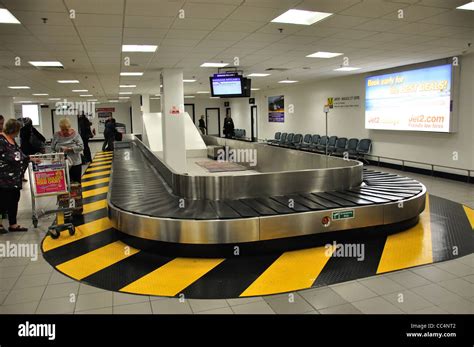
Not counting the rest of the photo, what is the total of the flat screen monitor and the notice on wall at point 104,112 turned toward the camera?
2

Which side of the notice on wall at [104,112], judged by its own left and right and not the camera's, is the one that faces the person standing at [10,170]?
front

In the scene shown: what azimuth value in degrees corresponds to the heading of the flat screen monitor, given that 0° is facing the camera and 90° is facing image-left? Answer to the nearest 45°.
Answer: approximately 0°

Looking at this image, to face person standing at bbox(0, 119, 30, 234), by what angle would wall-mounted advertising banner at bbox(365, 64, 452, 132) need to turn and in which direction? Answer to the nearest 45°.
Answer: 0° — it already faces them

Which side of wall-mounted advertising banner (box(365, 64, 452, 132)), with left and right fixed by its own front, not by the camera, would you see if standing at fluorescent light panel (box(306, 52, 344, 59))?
front

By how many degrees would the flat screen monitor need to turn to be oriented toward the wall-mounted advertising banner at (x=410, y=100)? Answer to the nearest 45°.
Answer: approximately 90° to its left

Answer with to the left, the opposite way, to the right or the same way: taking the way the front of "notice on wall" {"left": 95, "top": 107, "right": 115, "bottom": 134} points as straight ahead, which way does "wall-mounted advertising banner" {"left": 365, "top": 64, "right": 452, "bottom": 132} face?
to the right

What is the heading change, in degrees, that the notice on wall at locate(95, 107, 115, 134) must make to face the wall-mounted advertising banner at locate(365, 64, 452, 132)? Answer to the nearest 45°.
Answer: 0° — it already faces it

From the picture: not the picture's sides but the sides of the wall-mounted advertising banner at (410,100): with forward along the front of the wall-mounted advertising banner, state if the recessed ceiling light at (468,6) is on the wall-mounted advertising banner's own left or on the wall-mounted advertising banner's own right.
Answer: on the wall-mounted advertising banner's own left

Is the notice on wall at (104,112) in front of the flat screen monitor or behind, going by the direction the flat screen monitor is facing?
behind

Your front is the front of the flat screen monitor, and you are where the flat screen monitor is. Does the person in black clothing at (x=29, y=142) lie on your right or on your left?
on your right

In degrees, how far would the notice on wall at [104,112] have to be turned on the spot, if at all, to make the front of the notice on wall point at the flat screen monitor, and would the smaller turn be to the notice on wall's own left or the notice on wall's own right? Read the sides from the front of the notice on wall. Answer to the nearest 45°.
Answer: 0° — it already faces it

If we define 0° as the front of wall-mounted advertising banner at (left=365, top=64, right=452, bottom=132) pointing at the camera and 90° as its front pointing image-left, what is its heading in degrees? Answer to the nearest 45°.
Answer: approximately 45°
